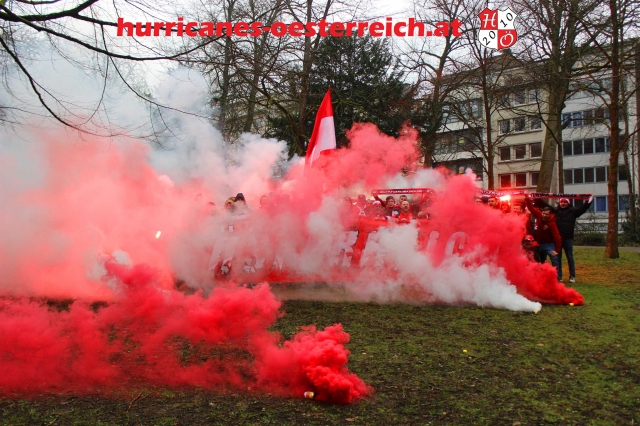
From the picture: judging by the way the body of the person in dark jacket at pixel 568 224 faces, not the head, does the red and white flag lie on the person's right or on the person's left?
on the person's right

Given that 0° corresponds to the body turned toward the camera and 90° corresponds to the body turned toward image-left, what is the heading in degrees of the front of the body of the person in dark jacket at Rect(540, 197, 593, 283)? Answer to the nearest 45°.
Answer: approximately 0°

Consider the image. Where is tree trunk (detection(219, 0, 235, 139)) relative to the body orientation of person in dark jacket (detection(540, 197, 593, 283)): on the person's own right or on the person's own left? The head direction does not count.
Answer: on the person's own right
